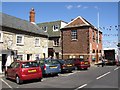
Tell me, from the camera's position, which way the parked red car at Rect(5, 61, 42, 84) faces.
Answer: facing away from the viewer and to the left of the viewer

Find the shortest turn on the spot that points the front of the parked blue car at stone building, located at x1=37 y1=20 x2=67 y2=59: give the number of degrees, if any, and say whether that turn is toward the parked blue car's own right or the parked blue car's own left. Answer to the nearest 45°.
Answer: approximately 45° to the parked blue car's own right

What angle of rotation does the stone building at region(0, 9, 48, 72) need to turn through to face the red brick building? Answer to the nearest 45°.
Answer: approximately 90° to its left

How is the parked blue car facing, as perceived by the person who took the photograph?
facing away from the viewer and to the left of the viewer

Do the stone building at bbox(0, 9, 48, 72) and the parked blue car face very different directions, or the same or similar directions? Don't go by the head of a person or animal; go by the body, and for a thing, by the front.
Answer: very different directions

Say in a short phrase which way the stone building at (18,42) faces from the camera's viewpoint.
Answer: facing the viewer and to the right of the viewer

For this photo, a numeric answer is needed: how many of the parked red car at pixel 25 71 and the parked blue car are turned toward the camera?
0

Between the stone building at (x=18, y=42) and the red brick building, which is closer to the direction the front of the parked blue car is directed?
the stone building
